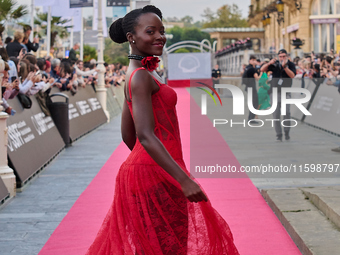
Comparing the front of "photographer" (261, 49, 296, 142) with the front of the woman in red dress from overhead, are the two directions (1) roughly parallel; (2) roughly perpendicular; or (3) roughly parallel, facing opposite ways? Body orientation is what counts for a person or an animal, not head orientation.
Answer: roughly perpendicular

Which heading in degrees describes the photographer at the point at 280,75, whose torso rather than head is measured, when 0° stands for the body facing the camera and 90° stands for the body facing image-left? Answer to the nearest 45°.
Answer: approximately 0°

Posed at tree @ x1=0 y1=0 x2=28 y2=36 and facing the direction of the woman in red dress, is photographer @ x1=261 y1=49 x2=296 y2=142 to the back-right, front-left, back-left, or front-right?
front-left

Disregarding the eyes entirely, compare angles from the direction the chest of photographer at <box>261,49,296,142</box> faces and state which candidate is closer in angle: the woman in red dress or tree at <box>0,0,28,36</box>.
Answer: the woman in red dress

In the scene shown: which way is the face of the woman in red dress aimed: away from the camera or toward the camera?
toward the camera

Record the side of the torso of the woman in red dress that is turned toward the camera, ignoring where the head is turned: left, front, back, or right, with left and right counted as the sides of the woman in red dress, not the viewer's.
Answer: right

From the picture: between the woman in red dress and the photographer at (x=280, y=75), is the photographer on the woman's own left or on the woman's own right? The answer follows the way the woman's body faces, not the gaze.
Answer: on the woman's own left

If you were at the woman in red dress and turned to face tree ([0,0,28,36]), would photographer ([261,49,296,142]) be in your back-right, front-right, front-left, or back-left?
front-right

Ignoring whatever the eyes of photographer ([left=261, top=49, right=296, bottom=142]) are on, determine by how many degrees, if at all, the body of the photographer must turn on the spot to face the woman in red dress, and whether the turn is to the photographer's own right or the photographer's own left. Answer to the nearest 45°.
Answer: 0° — they already face them
